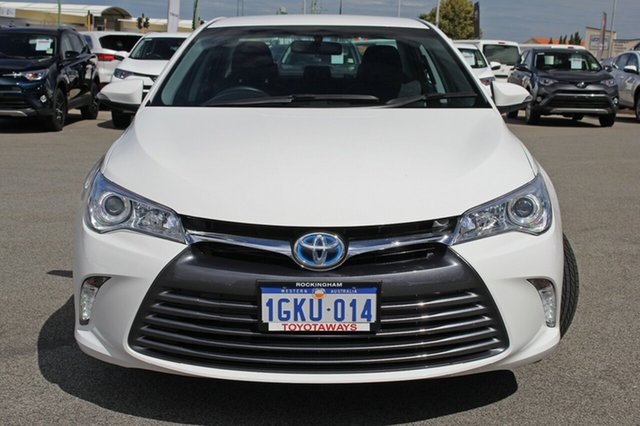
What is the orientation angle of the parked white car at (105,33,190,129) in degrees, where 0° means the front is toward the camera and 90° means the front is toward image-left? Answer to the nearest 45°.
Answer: approximately 45°

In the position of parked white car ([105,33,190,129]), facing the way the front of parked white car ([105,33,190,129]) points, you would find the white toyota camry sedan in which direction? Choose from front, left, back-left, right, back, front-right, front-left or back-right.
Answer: front-left

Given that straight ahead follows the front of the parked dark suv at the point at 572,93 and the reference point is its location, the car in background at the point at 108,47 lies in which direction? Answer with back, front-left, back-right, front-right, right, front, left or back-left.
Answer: right

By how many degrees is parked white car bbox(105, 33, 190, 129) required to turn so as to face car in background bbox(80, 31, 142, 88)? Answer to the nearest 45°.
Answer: approximately 135° to its right

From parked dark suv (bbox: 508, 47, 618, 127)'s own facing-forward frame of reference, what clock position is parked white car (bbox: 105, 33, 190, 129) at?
The parked white car is roughly at 2 o'clock from the parked dark suv.

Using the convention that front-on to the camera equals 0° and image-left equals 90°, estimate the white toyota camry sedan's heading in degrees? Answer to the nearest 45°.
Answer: approximately 0°

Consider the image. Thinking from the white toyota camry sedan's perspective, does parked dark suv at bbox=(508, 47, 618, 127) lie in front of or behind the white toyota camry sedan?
behind

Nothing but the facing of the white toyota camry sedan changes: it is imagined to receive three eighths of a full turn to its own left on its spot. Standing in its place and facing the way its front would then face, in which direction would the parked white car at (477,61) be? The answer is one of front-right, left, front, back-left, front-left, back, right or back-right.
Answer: front-left

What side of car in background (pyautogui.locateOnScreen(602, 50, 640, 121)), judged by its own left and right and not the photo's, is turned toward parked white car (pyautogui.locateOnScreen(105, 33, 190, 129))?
right

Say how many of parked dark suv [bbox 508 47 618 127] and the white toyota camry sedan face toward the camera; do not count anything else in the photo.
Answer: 2

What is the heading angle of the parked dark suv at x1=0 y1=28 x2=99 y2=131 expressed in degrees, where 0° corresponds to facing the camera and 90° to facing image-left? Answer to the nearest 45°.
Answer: approximately 45°
